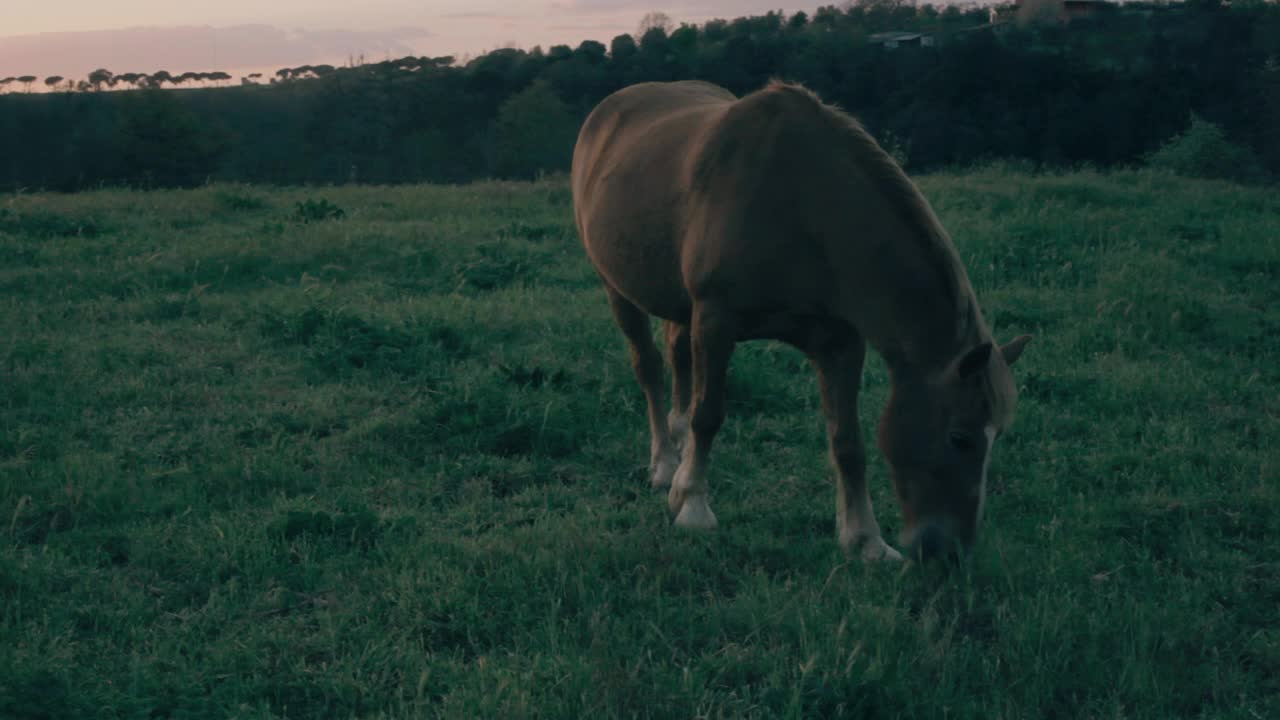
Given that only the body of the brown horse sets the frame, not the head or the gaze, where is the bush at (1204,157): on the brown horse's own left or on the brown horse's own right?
on the brown horse's own left

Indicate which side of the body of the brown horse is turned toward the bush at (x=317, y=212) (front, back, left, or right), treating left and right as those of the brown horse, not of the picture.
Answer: back

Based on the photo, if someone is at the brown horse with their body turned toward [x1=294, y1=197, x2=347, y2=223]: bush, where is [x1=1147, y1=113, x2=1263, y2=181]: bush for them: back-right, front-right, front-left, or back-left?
front-right

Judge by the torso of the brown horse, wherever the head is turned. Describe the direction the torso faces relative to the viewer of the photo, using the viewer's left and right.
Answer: facing the viewer and to the right of the viewer

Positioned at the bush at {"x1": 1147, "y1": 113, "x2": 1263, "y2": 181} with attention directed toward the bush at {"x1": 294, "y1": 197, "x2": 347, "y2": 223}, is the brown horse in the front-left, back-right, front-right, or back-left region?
front-left
